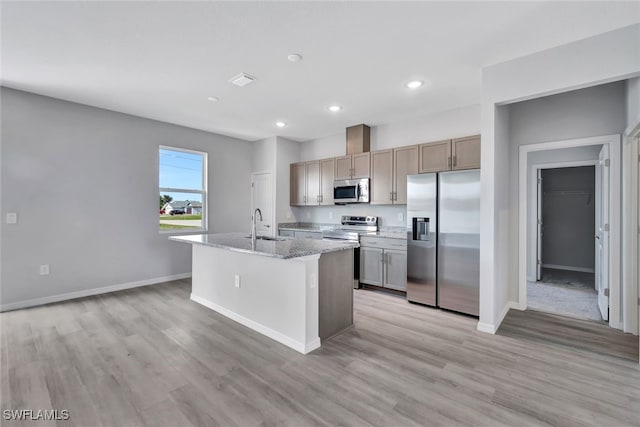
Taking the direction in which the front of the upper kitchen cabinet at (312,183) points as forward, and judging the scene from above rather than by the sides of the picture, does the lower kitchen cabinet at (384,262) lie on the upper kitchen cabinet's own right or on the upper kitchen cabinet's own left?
on the upper kitchen cabinet's own left

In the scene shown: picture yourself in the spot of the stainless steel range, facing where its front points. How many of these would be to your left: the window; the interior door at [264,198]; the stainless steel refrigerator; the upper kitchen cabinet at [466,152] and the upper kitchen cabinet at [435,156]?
3

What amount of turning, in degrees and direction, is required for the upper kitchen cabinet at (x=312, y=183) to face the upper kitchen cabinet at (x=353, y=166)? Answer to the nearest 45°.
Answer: approximately 90° to its left

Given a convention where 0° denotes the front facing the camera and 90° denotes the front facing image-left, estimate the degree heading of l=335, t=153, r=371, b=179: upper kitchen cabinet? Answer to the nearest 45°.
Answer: approximately 45°

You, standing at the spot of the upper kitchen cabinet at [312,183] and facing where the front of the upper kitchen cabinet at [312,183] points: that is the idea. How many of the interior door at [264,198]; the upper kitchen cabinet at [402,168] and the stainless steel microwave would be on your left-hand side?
2

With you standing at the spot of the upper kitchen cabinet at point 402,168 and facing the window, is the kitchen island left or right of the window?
left

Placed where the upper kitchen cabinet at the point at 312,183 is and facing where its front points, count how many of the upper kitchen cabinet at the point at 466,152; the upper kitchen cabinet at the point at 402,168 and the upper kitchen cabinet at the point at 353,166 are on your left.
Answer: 3

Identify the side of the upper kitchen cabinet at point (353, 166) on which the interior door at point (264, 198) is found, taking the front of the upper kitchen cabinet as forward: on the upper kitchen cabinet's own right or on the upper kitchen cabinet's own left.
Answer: on the upper kitchen cabinet's own right

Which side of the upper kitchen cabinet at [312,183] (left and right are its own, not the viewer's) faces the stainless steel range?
left

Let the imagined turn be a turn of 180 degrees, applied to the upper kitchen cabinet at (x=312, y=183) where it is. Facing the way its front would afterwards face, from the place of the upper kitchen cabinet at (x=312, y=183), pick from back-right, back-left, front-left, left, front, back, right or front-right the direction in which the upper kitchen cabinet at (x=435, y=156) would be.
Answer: right

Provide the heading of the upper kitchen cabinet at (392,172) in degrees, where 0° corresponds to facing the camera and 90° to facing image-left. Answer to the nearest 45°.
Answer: approximately 45°

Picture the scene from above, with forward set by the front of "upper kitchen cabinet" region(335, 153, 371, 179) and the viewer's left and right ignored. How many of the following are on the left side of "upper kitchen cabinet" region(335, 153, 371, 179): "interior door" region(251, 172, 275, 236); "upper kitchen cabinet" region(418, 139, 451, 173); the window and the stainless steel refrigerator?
2

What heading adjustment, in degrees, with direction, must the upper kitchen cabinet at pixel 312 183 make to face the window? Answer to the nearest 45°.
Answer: approximately 45° to its right
